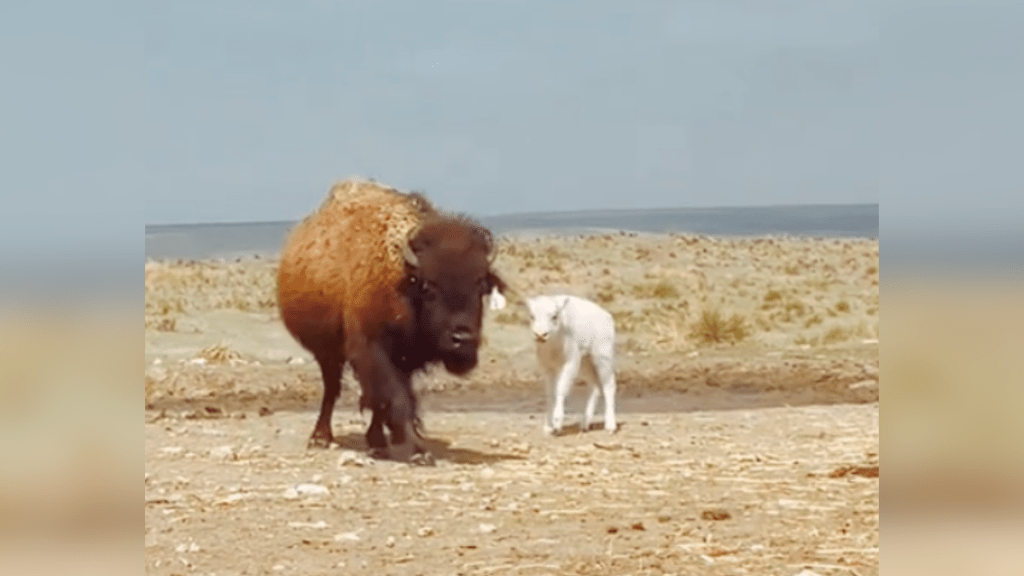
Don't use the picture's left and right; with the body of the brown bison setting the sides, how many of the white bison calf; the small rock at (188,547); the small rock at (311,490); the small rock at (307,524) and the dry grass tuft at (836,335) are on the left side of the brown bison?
2

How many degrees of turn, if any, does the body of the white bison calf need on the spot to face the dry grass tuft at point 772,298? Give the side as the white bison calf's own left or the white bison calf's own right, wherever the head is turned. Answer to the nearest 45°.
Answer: approximately 135° to the white bison calf's own right

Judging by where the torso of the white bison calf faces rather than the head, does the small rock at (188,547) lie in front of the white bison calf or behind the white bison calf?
in front

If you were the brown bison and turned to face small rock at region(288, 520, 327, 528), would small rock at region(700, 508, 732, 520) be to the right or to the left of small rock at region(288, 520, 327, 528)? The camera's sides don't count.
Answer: left

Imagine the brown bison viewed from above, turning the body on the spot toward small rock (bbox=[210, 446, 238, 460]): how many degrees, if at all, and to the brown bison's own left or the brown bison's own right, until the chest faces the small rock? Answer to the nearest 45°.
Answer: approximately 135° to the brown bison's own right

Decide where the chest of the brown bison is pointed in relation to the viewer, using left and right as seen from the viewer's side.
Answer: facing the viewer and to the right of the viewer

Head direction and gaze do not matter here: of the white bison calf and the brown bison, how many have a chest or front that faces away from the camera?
0

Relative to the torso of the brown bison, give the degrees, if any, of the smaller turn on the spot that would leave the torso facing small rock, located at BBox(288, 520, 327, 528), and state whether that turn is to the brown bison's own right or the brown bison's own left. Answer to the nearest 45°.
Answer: approximately 45° to the brown bison's own right

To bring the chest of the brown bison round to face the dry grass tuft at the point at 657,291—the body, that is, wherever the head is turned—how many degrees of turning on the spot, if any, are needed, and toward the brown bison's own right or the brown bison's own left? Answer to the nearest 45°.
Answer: approximately 135° to the brown bison's own left

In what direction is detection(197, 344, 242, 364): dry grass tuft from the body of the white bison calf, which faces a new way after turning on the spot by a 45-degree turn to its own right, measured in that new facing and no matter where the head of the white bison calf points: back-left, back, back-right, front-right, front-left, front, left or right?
front-right

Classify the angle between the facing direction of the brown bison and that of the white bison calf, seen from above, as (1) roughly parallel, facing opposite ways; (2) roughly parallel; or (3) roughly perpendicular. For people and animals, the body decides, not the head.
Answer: roughly perpendicular

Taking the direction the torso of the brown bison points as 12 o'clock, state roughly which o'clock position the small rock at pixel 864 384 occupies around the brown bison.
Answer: The small rock is roughly at 9 o'clock from the brown bison.

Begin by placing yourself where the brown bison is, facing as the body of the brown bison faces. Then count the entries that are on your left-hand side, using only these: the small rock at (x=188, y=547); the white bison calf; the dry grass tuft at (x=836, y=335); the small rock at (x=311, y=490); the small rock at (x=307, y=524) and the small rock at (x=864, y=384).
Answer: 3

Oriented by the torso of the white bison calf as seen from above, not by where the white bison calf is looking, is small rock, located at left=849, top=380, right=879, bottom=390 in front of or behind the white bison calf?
behind

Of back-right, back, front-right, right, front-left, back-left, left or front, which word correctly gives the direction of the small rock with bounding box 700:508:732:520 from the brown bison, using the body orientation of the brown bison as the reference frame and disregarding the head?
front

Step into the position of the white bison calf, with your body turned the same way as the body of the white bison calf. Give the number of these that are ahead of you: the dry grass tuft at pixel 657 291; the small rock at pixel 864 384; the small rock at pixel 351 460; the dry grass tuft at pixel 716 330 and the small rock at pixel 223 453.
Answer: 2
